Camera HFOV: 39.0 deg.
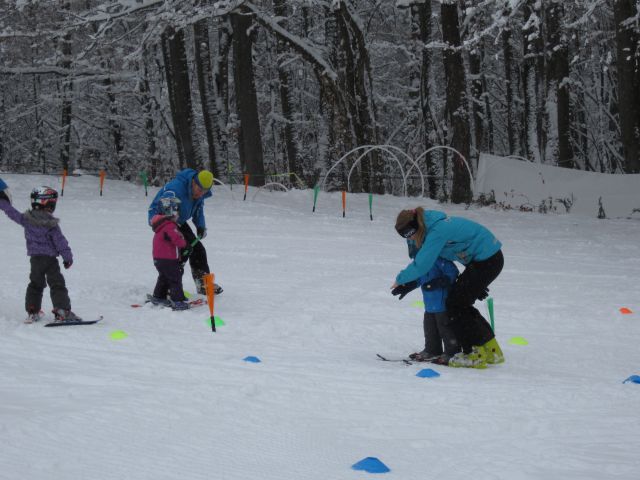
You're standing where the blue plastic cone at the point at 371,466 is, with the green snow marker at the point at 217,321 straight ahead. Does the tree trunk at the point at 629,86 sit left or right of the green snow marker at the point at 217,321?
right

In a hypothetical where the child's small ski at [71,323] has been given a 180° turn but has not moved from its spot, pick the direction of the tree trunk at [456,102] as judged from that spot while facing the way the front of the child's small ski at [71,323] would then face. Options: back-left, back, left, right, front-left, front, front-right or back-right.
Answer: back-right

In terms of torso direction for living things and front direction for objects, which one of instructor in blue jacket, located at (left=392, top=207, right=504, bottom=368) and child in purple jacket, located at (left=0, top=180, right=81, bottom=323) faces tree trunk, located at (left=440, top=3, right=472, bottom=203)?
the child in purple jacket

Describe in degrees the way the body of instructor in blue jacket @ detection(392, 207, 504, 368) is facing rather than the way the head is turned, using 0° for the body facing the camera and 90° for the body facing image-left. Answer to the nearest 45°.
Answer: approximately 90°

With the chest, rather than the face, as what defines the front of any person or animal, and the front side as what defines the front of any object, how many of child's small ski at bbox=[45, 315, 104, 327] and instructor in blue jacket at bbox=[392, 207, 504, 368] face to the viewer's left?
1

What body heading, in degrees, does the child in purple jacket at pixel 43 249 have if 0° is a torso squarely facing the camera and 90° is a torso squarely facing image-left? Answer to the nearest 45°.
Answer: approximately 225°

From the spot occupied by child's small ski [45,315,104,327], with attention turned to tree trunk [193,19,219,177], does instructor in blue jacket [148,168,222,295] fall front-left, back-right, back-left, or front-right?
front-right

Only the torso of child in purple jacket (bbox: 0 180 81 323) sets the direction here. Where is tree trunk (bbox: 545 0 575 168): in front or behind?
in front

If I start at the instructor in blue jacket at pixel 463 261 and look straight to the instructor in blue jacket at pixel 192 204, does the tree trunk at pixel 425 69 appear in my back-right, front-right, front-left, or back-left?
front-right

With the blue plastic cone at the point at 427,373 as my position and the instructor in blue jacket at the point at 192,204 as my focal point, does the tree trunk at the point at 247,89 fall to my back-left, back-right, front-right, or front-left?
front-right

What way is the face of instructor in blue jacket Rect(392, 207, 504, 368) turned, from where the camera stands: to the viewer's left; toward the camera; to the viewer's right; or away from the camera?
to the viewer's left

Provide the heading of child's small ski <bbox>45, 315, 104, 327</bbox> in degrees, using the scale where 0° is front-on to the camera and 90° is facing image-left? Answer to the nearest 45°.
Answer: approximately 270°

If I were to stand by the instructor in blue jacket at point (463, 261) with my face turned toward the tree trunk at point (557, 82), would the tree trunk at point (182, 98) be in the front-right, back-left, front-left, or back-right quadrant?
front-left
